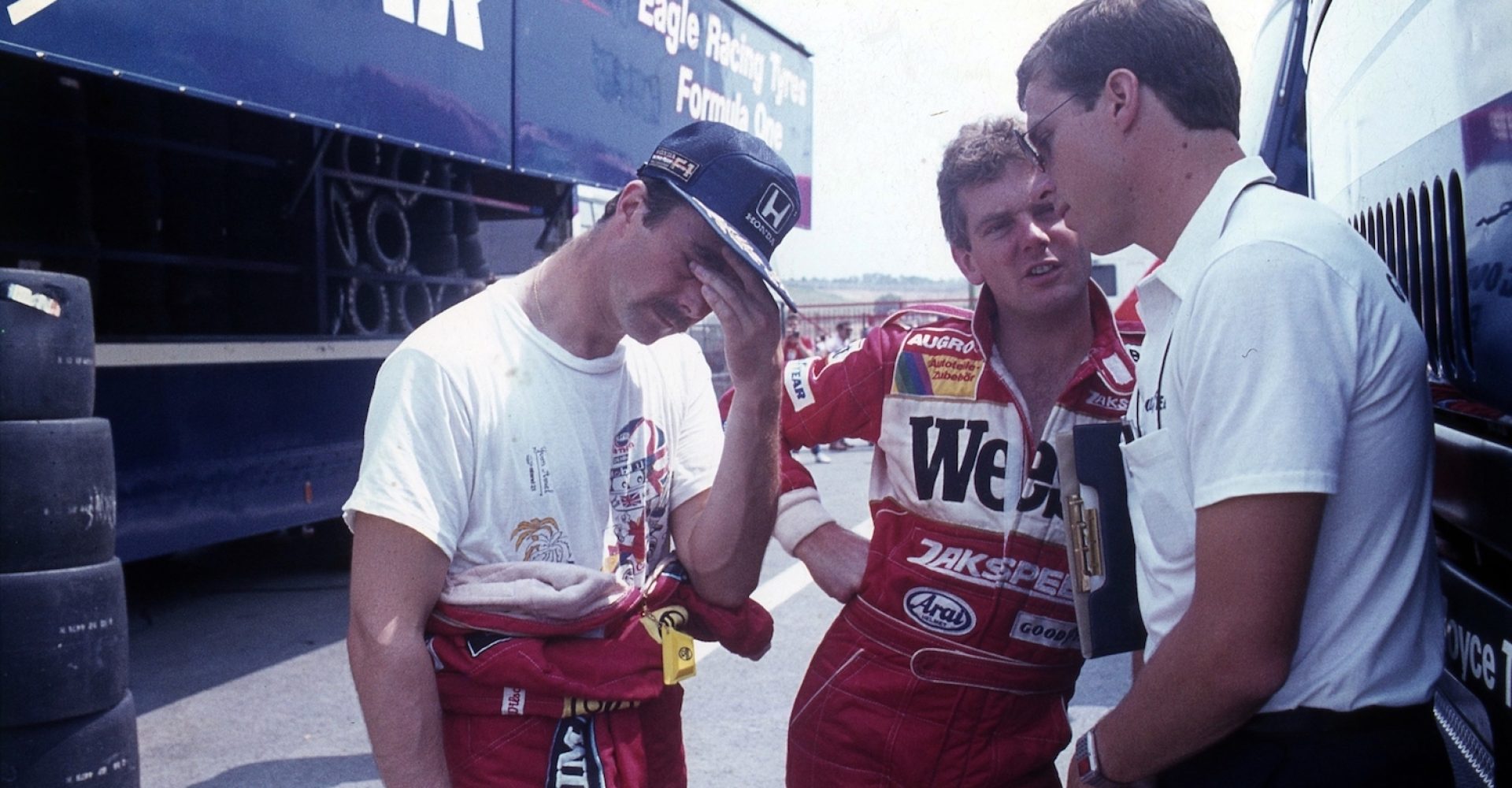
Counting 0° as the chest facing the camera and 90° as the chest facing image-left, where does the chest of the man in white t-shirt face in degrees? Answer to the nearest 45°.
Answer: approximately 315°

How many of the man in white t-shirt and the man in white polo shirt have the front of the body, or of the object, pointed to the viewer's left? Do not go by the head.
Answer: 1

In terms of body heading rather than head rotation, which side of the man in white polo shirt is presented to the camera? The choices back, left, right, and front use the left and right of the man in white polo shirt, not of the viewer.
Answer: left

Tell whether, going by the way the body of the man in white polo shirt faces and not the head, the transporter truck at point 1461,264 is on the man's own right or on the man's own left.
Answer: on the man's own right

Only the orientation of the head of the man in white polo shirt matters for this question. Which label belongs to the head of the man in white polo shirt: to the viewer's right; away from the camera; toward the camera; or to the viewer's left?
to the viewer's left
